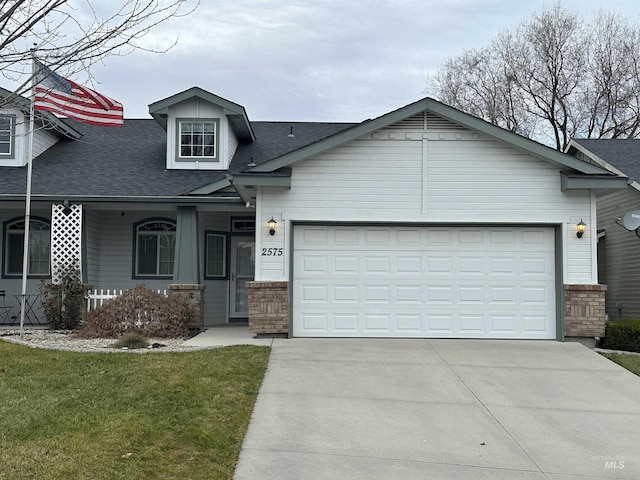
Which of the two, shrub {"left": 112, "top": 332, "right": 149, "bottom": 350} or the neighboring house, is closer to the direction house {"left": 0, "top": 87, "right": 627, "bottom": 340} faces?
the shrub

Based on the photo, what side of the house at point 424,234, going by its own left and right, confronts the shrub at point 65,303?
right

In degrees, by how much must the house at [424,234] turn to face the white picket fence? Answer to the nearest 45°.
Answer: approximately 90° to its right

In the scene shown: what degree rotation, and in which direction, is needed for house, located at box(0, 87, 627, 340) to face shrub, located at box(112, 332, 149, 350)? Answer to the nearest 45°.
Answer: approximately 90° to its right

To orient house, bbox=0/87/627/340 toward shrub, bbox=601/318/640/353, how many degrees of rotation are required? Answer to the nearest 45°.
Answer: approximately 90° to its left

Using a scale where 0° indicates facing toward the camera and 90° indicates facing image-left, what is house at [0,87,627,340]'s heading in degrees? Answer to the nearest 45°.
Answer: approximately 0°
